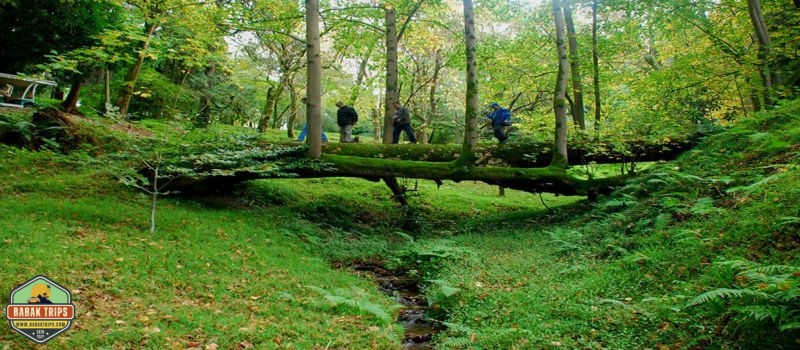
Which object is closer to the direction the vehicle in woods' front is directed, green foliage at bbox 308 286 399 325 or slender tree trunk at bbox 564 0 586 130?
the slender tree trunk

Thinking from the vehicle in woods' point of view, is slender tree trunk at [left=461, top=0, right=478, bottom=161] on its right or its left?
on its right

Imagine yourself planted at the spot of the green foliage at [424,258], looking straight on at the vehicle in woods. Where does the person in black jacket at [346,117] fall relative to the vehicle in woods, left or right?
right

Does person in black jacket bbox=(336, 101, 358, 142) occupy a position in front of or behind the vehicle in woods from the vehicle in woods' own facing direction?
in front

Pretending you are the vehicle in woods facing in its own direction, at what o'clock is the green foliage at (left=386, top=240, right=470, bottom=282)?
The green foliage is roughly at 2 o'clock from the vehicle in woods.

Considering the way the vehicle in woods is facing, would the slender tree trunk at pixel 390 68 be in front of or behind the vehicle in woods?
in front

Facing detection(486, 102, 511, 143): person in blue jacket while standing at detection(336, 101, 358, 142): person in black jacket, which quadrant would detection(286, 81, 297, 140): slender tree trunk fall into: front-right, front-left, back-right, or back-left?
back-left

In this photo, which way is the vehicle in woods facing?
to the viewer's right

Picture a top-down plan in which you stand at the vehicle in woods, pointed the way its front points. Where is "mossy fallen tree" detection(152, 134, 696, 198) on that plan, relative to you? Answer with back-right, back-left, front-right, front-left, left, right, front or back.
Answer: front-right

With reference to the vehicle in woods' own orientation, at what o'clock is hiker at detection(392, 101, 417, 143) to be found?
The hiker is roughly at 1 o'clock from the vehicle in woods.

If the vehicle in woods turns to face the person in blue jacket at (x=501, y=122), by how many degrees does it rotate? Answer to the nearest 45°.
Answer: approximately 45° to its right
